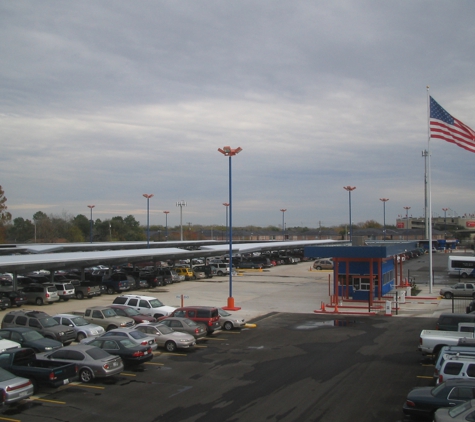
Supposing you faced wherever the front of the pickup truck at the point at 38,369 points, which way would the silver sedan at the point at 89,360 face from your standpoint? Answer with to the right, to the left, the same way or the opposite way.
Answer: the same way

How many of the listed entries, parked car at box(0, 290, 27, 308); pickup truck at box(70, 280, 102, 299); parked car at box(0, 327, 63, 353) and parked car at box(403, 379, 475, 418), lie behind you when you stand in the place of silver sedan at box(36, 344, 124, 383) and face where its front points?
1

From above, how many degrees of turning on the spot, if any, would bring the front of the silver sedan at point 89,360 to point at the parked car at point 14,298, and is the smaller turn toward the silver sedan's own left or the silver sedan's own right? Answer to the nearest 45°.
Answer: approximately 45° to the silver sedan's own right

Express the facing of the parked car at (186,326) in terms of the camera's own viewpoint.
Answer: facing away from the viewer and to the left of the viewer

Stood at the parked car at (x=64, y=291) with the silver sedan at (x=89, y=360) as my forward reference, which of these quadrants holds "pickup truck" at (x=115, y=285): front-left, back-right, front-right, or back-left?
back-left

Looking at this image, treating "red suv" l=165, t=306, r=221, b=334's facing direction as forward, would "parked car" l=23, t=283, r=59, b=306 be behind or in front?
in front

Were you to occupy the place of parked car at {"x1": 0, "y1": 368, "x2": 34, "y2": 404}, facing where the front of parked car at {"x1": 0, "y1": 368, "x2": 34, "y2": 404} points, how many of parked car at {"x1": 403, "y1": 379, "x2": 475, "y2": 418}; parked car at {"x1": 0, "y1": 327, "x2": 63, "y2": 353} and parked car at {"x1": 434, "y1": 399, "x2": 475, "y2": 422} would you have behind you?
2

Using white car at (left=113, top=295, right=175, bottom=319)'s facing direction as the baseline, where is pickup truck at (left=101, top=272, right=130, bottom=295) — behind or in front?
behind
